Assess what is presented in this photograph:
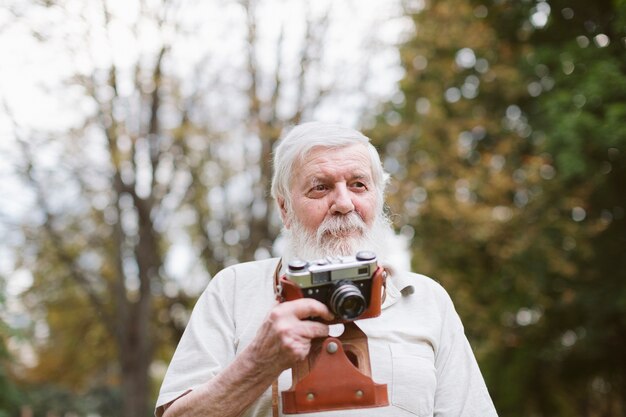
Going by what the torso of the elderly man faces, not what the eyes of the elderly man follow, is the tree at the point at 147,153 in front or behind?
behind

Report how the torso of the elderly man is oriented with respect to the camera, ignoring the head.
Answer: toward the camera
